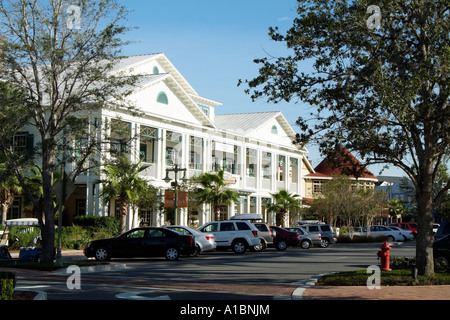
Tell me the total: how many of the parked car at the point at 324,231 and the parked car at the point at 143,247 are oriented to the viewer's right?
0

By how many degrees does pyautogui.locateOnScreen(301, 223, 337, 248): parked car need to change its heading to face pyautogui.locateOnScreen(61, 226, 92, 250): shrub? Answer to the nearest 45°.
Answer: approximately 90° to its left

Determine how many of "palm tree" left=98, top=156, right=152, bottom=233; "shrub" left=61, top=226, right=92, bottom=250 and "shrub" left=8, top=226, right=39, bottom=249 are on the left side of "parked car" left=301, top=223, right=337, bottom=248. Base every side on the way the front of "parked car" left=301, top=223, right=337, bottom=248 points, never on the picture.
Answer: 3

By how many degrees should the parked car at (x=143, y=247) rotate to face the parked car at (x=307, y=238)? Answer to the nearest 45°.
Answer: approximately 135° to its right

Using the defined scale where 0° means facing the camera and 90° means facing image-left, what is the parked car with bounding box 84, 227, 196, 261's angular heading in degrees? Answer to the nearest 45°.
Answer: approximately 90°

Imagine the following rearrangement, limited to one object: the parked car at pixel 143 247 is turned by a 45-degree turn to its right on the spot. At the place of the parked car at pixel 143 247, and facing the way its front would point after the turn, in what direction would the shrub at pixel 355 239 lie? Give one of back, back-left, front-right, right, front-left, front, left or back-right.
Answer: right

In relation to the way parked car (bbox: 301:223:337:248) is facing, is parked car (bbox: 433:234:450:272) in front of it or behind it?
behind

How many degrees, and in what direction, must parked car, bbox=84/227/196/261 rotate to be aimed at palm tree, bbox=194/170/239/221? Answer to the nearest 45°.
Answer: approximately 90° to its right

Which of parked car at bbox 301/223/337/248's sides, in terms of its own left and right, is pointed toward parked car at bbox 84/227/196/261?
left

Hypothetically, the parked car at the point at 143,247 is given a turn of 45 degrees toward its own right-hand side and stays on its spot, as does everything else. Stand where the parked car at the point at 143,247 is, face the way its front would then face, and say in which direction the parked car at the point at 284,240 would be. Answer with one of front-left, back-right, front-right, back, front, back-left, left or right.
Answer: right

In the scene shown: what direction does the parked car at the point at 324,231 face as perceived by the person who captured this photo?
facing away from the viewer and to the left of the viewer

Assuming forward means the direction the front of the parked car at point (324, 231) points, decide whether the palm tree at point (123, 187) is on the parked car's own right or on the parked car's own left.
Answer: on the parked car's own left

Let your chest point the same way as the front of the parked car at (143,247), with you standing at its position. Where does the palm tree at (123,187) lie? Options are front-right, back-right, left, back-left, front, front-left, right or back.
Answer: right

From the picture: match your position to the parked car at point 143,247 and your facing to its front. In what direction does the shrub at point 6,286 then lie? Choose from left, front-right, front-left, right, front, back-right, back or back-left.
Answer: left

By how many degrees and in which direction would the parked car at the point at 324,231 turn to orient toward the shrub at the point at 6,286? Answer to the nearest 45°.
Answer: approximately 135° to its left

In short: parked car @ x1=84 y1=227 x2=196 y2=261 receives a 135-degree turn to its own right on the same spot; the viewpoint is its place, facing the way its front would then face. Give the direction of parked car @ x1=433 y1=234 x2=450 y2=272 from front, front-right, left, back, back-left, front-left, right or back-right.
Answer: right
